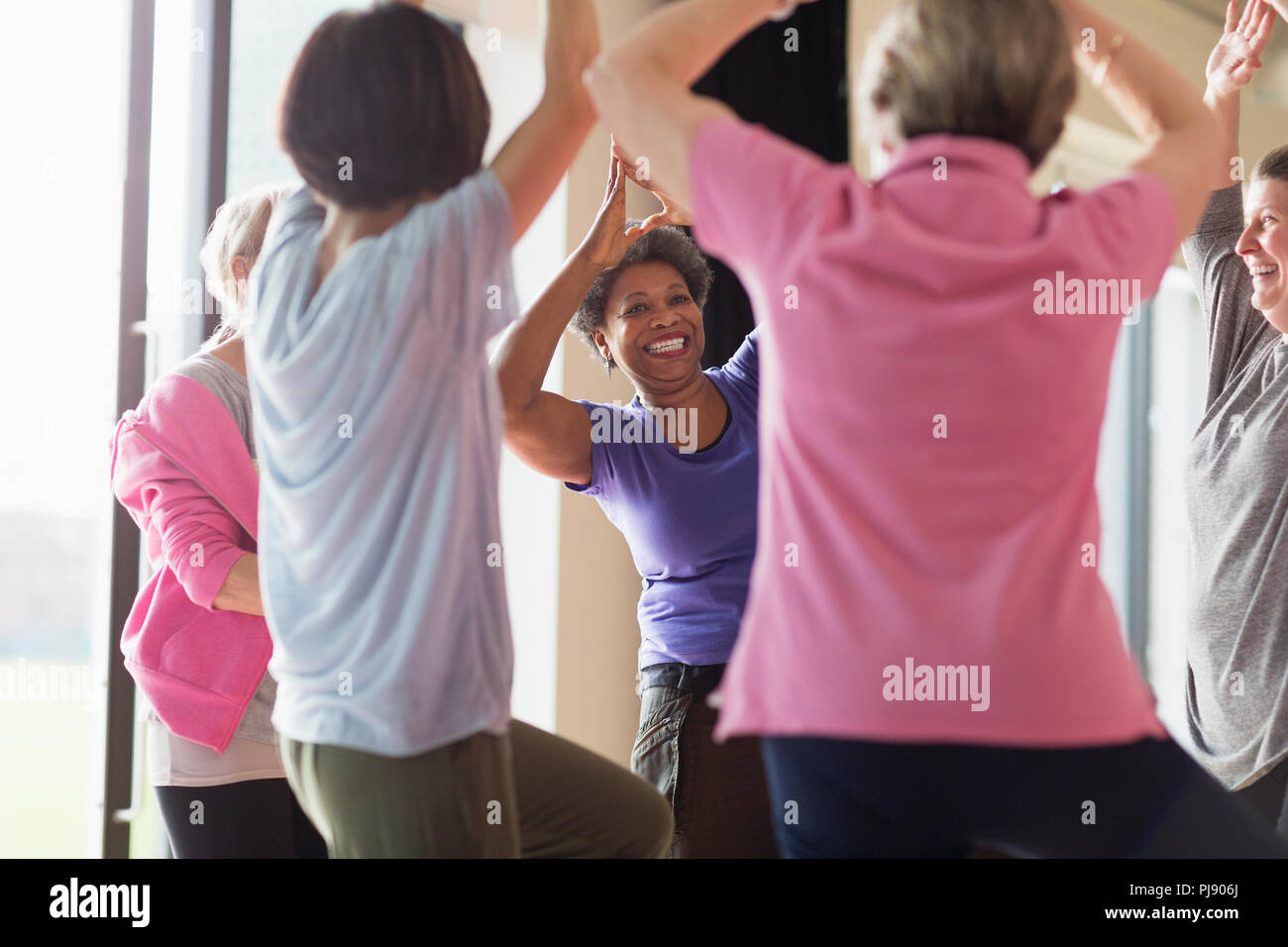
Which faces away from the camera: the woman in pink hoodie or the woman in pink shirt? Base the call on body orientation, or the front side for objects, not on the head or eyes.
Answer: the woman in pink shirt

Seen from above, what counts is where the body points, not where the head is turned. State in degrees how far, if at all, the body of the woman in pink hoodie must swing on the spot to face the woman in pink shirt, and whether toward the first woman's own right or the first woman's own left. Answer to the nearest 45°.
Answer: approximately 45° to the first woman's own right

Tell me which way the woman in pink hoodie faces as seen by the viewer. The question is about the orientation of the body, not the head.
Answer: to the viewer's right

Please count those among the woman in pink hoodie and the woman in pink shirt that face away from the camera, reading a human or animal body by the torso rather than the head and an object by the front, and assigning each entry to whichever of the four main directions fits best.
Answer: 1

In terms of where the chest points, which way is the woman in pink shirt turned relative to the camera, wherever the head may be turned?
away from the camera
